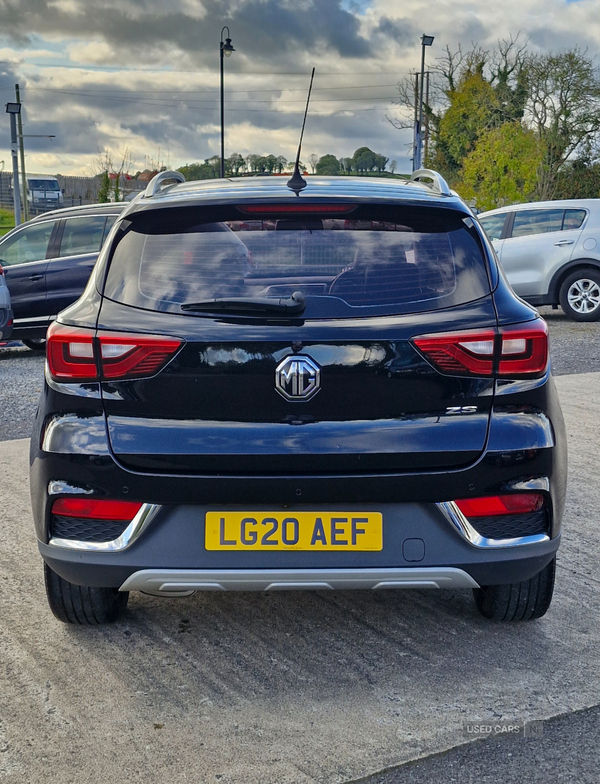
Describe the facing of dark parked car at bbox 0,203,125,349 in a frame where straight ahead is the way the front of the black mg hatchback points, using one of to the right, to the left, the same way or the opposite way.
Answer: to the left

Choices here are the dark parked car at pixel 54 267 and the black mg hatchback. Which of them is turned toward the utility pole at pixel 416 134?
the black mg hatchback

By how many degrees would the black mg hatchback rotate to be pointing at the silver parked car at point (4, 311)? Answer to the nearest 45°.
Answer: approximately 45° to its left

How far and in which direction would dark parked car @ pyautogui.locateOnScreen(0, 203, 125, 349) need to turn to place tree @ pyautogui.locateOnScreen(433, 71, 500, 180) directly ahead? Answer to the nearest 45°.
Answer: approximately 135° to its right

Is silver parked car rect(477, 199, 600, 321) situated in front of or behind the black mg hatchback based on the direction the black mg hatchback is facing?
in front

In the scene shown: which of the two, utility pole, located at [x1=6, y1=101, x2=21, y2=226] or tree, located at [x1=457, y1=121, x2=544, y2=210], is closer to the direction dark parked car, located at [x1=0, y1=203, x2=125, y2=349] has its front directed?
the utility pole

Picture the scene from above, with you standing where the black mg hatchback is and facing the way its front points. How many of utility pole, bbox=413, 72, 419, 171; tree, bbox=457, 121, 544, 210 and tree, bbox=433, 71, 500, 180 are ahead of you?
3

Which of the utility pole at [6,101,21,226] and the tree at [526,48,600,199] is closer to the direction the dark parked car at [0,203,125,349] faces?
the utility pole

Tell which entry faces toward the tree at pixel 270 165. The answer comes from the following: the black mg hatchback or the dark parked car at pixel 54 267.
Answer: the black mg hatchback

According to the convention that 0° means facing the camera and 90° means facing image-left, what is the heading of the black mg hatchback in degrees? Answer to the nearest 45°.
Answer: approximately 180°

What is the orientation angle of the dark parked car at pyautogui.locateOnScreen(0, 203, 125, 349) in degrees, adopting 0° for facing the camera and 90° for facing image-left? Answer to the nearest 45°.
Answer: approximately 90°

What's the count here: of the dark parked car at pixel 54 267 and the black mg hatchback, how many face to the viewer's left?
1

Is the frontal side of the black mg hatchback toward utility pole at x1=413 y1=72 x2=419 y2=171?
yes

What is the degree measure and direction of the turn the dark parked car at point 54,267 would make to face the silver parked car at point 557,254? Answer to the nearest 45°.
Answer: approximately 180°

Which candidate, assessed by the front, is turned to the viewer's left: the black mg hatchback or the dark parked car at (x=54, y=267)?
the dark parked car

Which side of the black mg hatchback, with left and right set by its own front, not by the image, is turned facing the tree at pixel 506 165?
front
